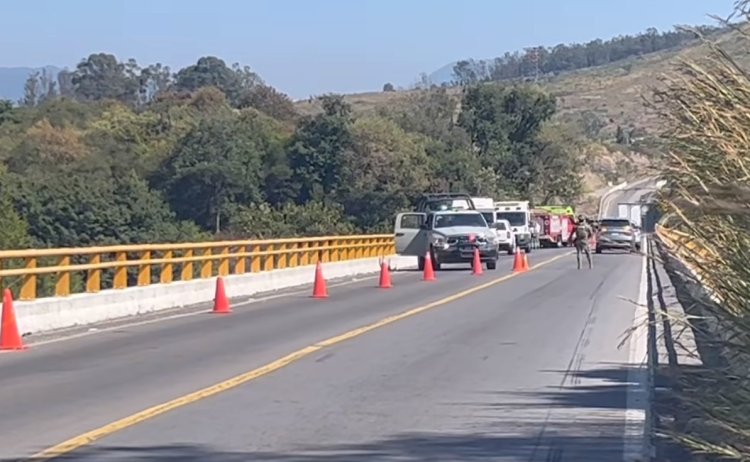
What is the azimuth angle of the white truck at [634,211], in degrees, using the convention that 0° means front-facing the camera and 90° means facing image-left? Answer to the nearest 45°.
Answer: approximately 180°
